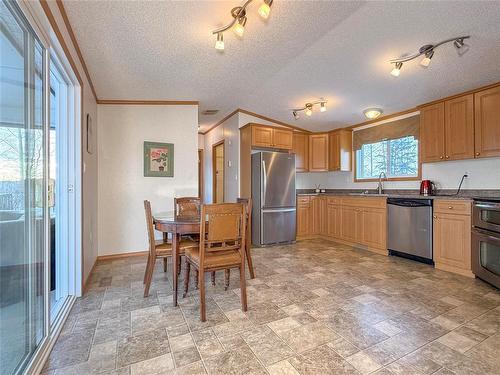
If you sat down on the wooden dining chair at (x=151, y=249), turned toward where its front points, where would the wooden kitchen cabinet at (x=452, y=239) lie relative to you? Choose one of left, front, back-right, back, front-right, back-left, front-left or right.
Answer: front

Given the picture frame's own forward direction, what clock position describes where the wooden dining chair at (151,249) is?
The wooden dining chair is roughly at 12 o'clock from the picture frame.

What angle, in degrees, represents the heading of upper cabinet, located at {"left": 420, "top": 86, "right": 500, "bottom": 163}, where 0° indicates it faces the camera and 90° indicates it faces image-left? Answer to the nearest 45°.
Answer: approximately 45°

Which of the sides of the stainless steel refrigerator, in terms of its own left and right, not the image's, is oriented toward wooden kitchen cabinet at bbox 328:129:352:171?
left

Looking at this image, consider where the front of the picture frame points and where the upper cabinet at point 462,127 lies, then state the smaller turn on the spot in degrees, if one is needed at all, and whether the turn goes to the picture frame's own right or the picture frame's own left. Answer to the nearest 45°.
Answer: approximately 45° to the picture frame's own left

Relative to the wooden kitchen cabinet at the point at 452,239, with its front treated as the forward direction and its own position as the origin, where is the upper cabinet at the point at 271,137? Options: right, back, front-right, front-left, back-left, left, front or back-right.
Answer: front-right

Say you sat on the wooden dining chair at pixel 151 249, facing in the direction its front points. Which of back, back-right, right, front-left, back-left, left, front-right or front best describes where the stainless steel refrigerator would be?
front-left

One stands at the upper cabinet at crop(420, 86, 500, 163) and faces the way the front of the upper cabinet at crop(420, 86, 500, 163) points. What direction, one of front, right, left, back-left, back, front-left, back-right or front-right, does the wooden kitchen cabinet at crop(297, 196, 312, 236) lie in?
front-right

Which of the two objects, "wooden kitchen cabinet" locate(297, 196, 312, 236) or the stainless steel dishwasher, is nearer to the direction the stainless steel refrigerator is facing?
the stainless steel dishwasher

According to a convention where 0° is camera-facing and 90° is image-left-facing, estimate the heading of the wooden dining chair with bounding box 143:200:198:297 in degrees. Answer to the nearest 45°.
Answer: approximately 270°

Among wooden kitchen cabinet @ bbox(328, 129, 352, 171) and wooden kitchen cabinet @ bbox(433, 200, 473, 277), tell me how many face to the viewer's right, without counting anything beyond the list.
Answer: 0

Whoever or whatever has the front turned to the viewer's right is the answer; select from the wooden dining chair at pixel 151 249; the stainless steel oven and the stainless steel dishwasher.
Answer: the wooden dining chair

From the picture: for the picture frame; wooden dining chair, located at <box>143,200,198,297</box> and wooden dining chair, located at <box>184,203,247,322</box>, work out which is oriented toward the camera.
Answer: the picture frame
